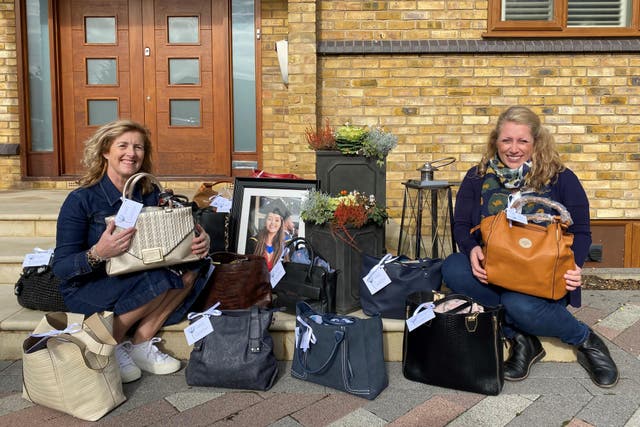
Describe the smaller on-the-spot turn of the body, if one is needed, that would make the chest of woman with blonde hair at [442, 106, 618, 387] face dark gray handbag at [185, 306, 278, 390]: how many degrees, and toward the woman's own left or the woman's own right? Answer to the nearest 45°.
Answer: approximately 45° to the woman's own right

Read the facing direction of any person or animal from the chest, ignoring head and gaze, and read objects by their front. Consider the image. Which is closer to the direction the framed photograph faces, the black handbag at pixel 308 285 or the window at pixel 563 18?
the black handbag

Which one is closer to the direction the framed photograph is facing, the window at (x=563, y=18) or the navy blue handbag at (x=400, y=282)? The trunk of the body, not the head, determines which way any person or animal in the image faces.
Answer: the navy blue handbag

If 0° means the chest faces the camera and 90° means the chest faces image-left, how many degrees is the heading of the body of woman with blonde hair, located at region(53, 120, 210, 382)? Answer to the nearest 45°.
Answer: approximately 315°

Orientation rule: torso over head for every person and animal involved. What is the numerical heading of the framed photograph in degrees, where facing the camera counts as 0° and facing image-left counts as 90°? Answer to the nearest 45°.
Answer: approximately 0°

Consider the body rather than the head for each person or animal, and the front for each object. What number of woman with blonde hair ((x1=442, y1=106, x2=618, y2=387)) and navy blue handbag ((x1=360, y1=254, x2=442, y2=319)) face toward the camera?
2

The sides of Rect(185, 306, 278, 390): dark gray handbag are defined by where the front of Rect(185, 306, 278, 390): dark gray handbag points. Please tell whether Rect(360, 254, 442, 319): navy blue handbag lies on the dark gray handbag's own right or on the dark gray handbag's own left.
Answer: on the dark gray handbag's own left
